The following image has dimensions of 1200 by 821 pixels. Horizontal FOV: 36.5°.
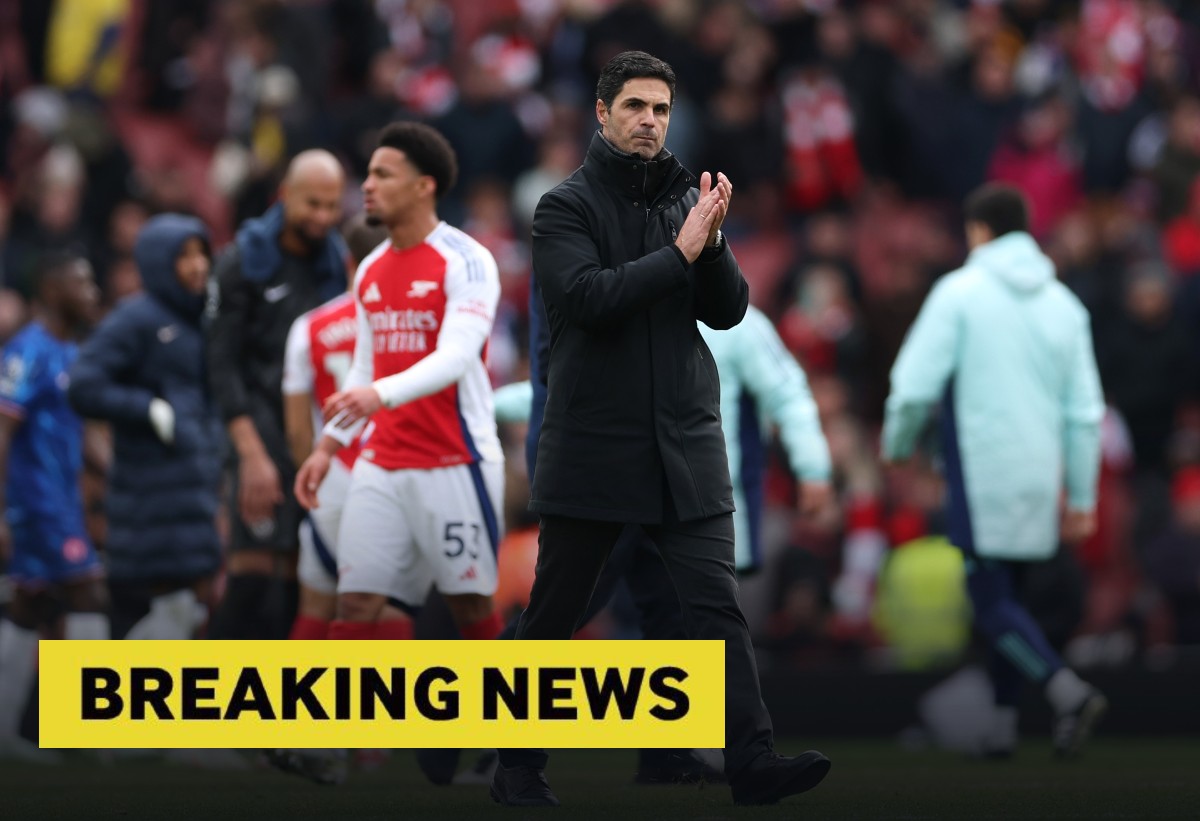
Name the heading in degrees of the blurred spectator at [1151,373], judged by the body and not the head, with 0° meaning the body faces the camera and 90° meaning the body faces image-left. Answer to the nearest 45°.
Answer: approximately 0°

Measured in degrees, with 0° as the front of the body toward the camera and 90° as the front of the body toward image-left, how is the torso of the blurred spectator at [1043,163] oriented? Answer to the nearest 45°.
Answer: approximately 0°

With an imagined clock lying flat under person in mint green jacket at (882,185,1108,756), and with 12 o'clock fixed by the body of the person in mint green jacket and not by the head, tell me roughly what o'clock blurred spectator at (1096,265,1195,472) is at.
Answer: The blurred spectator is roughly at 2 o'clock from the person in mint green jacket.

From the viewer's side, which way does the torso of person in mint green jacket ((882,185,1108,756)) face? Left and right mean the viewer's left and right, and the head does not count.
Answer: facing away from the viewer and to the left of the viewer

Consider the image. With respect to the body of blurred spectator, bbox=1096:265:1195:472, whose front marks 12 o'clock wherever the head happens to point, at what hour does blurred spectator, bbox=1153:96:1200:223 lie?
blurred spectator, bbox=1153:96:1200:223 is roughly at 6 o'clock from blurred spectator, bbox=1096:265:1195:472.

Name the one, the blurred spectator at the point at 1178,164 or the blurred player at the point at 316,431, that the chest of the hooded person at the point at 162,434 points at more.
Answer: the blurred player

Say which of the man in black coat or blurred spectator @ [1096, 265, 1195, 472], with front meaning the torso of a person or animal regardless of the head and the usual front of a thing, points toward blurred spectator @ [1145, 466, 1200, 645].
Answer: blurred spectator @ [1096, 265, 1195, 472]
